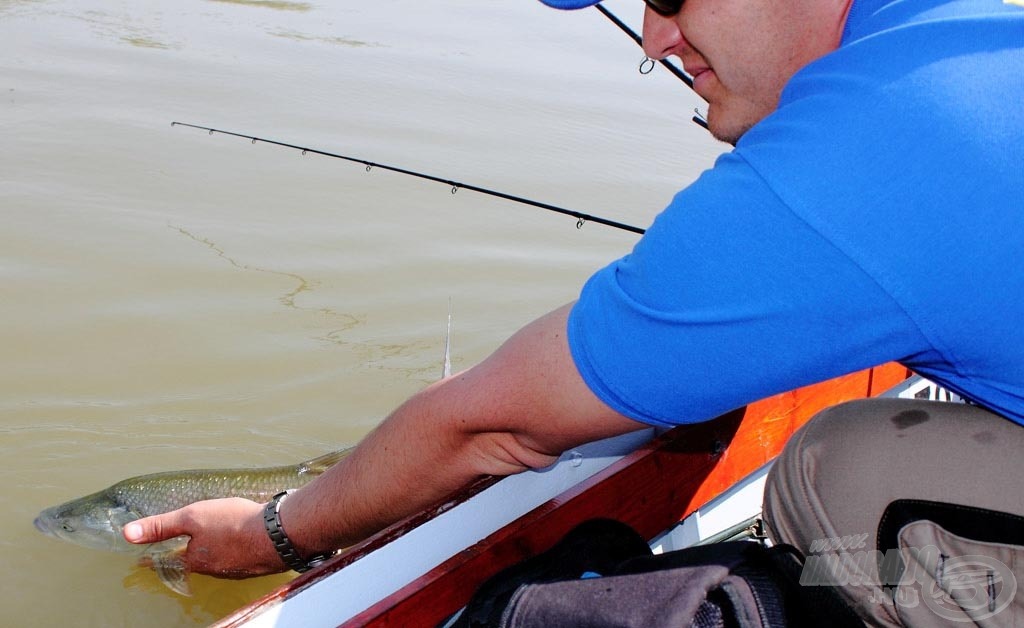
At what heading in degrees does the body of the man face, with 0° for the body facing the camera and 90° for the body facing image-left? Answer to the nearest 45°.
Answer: approximately 90°

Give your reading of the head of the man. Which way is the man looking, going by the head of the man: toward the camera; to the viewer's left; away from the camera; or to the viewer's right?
to the viewer's left
